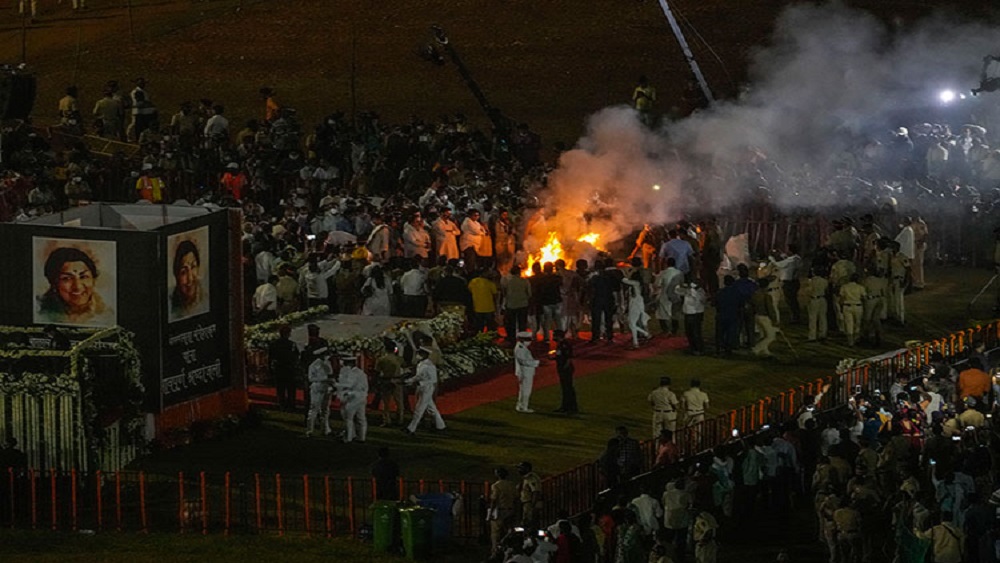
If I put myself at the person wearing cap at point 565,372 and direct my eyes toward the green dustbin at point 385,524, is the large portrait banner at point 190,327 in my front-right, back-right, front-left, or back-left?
front-right

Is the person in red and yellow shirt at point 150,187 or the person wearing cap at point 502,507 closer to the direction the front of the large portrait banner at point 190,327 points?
the person wearing cap

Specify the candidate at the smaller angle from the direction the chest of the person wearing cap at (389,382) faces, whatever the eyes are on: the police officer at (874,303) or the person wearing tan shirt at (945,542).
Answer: the police officer

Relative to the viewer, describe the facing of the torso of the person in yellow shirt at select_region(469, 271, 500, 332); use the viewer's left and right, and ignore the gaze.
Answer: facing away from the viewer

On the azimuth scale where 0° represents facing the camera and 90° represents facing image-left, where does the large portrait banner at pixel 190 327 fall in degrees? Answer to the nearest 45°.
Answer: approximately 315°

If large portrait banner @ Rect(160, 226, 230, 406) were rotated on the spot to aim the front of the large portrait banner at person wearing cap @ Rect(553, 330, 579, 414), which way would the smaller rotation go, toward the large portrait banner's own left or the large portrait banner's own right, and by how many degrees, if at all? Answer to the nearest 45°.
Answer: approximately 45° to the large portrait banner's own left

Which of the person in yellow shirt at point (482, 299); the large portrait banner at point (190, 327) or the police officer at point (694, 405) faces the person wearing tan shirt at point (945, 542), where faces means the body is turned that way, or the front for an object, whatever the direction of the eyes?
the large portrait banner

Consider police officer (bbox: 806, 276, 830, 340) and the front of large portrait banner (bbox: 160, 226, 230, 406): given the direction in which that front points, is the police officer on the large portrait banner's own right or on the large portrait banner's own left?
on the large portrait banner's own left
